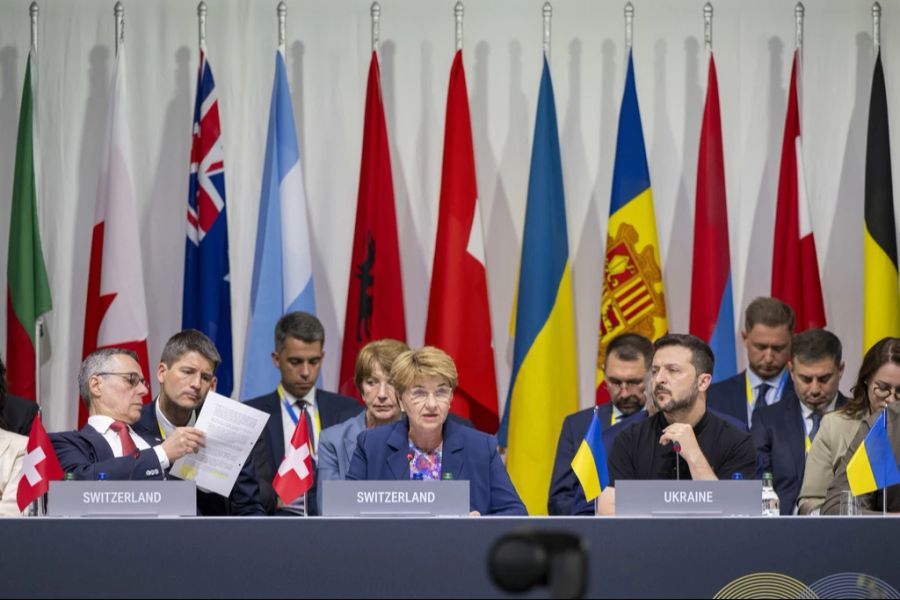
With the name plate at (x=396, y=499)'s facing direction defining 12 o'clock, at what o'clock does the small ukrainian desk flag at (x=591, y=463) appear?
The small ukrainian desk flag is roughly at 8 o'clock from the name plate.

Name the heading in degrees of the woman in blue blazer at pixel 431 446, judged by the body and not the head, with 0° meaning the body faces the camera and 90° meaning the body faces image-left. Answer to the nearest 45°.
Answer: approximately 0°

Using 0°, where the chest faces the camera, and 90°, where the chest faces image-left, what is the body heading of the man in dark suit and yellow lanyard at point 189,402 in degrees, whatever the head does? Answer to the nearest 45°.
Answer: approximately 315°

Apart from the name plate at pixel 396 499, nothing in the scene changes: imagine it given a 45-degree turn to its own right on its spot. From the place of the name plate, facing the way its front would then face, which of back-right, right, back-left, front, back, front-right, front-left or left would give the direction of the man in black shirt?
back

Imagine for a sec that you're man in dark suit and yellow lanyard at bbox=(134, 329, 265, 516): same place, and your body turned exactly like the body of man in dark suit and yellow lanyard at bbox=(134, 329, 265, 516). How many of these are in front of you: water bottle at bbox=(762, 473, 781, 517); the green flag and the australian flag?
1

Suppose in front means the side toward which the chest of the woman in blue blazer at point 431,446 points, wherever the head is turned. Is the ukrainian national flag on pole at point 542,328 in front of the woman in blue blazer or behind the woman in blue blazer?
behind

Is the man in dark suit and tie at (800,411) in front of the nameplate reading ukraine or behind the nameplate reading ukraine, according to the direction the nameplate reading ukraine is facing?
behind

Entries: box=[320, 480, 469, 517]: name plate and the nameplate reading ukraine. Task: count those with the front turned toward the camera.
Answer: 2
